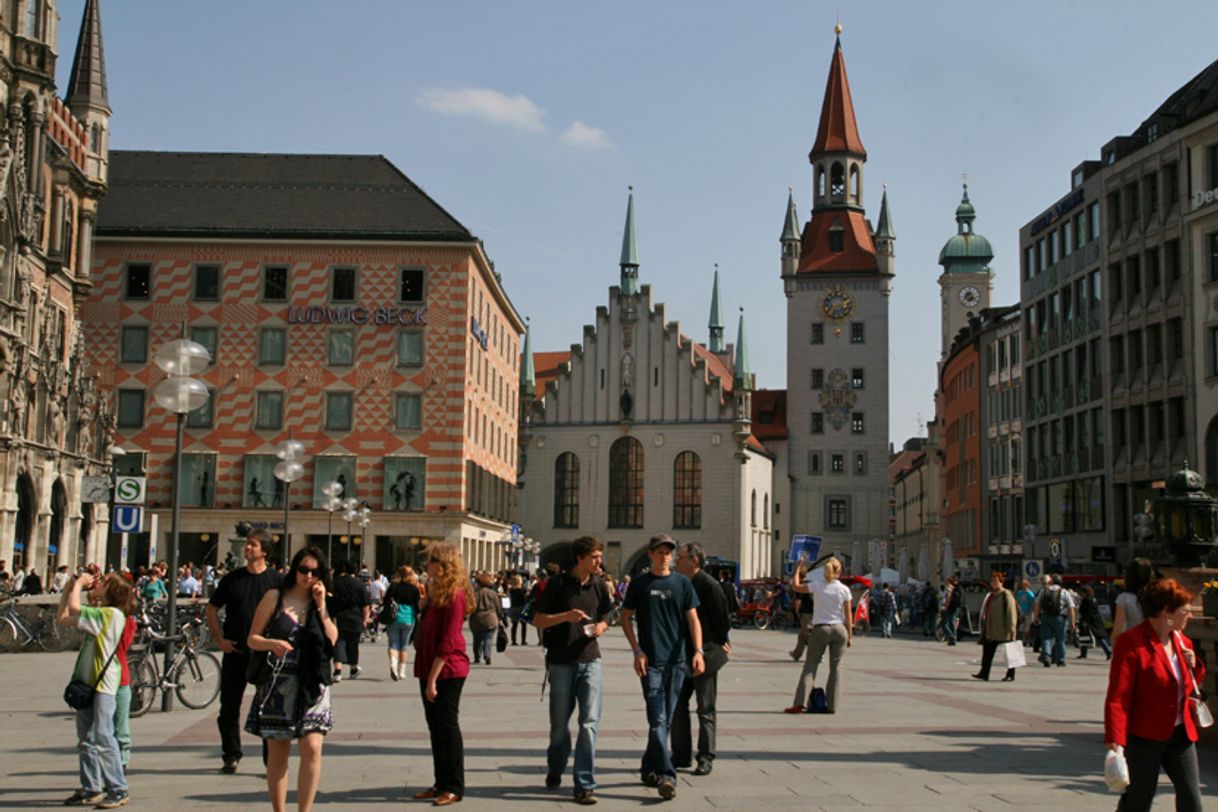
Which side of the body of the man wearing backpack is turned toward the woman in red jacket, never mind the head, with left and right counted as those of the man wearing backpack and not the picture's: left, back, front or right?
back

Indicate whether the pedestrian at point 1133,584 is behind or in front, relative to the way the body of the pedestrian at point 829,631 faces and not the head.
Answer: behind

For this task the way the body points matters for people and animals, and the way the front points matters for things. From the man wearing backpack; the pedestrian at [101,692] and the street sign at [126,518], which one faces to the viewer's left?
the pedestrian

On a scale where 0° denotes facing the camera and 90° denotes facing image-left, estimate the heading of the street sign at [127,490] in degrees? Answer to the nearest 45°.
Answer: approximately 0°

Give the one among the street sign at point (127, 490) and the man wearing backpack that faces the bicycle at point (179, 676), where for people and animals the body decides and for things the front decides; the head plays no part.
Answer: the street sign

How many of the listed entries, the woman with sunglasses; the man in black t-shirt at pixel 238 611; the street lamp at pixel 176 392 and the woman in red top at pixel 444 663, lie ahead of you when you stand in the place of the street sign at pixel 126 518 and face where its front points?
4

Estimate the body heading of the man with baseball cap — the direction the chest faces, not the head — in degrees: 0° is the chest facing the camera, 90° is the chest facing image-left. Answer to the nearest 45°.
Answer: approximately 0°

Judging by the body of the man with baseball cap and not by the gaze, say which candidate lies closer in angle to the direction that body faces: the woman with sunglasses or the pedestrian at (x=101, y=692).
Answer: the woman with sunglasses

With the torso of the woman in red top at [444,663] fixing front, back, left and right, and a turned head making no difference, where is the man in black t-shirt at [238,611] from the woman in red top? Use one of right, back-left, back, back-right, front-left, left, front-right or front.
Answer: front-right

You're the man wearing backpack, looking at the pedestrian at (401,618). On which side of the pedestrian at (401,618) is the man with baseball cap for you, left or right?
left
